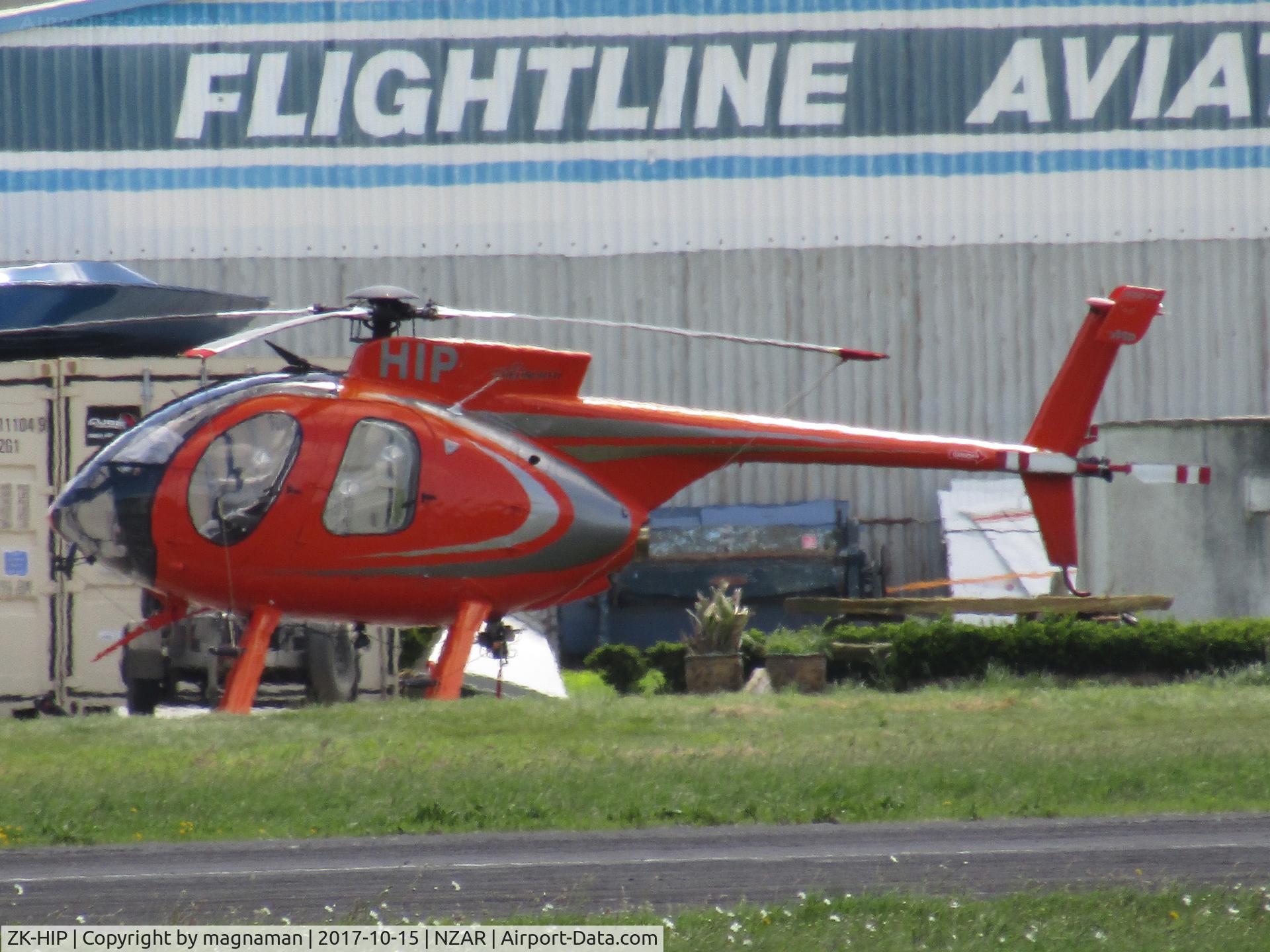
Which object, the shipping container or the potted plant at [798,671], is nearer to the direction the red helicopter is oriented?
the shipping container

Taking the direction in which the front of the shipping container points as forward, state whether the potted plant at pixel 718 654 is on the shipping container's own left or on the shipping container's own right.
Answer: on the shipping container's own left

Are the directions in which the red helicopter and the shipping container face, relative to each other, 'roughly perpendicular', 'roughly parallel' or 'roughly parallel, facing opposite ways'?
roughly perpendicular

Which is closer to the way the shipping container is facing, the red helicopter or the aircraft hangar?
the red helicopter

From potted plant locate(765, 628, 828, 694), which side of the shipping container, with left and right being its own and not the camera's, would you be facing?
left

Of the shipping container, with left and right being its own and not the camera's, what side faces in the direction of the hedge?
left

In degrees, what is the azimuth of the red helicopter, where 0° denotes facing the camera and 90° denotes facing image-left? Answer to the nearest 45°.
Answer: approximately 90°

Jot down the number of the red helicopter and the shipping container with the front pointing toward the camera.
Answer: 1

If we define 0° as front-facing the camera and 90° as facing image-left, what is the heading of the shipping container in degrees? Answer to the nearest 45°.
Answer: approximately 0°
